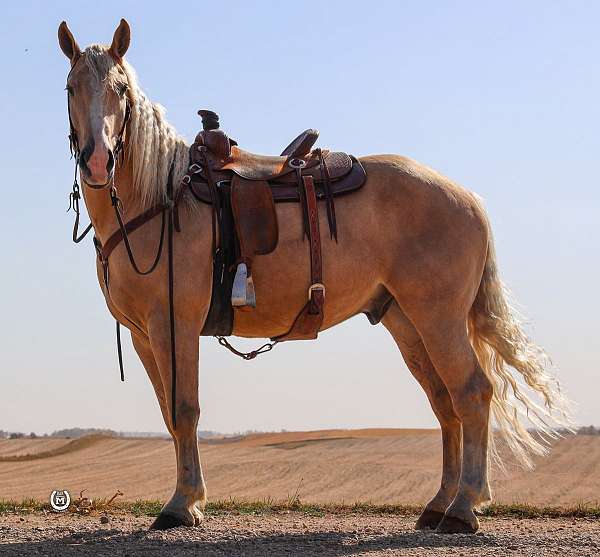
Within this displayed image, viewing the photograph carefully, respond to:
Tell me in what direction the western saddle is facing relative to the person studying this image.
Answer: facing to the left of the viewer

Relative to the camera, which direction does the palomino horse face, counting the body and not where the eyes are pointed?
to the viewer's left
